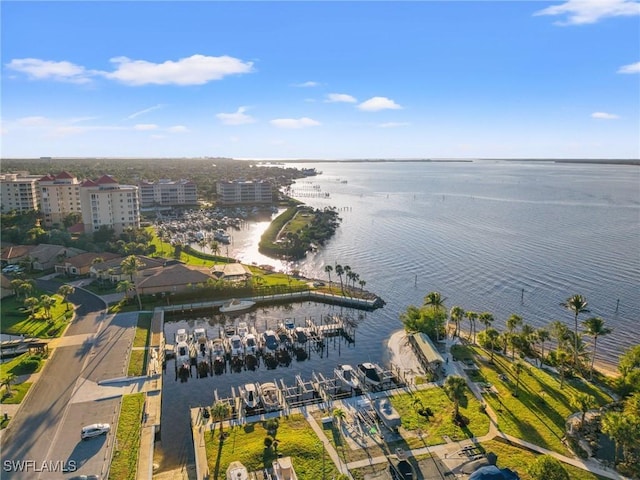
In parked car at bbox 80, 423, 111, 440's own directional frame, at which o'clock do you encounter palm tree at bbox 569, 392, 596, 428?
The palm tree is roughly at 1 o'clock from the parked car.

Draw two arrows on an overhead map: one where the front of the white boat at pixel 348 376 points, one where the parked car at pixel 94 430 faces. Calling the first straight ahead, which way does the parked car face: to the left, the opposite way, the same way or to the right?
to the right

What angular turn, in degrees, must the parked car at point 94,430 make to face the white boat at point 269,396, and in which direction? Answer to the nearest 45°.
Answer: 0° — it already faces it

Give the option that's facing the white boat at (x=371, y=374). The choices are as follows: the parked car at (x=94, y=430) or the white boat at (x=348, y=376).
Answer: the parked car

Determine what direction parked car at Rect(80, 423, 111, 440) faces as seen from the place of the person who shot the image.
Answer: facing to the right of the viewer

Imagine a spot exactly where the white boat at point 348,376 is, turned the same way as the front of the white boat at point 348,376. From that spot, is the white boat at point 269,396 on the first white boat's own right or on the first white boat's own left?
on the first white boat's own left

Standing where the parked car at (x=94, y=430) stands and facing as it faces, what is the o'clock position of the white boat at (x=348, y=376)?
The white boat is roughly at 12 o'clock from the parked car.

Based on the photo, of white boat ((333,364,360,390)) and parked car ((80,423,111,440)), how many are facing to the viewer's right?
1

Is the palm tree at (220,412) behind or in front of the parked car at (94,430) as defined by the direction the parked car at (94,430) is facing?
in front
